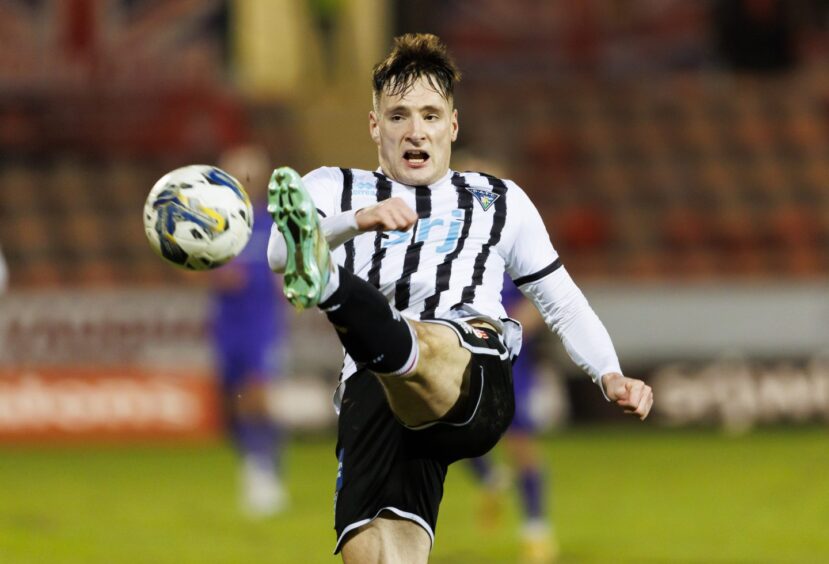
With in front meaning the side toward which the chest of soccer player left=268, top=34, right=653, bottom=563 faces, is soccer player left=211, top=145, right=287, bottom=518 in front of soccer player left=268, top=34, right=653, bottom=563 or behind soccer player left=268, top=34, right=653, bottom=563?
behind

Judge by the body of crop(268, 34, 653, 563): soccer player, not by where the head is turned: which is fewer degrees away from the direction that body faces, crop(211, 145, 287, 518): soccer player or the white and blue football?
the white and blue football

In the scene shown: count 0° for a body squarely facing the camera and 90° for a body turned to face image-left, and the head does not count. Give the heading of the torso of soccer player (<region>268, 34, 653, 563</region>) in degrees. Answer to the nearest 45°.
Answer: approximately 0°

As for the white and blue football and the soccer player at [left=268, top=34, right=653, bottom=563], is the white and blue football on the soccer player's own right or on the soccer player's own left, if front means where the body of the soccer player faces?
on the soccer player's own right
